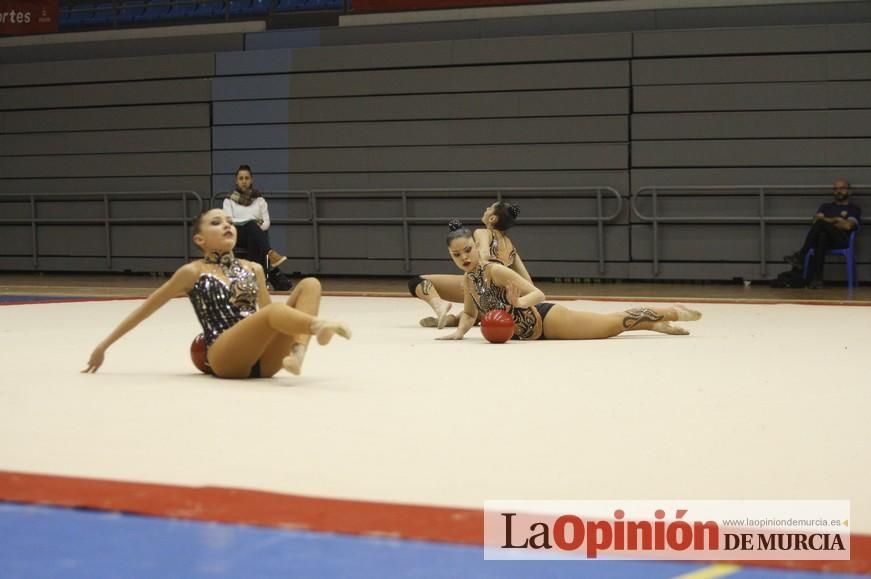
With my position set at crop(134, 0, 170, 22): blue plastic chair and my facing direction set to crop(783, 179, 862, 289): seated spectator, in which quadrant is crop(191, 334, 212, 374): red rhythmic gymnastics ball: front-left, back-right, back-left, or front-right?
front-right

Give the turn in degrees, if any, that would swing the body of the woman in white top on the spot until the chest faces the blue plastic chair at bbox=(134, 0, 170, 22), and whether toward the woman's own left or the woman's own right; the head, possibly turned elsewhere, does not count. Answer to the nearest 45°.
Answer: approximately 180°

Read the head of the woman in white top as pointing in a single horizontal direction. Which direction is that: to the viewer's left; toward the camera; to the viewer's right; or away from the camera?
toward the camera

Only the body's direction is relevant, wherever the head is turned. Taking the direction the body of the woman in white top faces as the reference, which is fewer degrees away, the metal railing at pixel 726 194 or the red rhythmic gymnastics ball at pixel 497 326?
the red rhythmic gymnastics ball

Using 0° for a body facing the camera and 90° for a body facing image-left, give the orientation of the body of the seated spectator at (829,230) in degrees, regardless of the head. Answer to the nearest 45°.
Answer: approximately 45°

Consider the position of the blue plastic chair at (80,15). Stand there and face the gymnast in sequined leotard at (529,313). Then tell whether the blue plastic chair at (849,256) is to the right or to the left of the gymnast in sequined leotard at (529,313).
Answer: left

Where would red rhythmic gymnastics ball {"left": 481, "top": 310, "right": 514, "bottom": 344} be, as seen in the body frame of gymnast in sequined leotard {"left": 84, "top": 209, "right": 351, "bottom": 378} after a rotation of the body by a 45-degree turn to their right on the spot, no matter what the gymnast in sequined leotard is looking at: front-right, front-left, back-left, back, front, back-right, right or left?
back-left

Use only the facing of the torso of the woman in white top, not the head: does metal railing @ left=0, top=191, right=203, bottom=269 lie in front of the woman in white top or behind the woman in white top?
behind

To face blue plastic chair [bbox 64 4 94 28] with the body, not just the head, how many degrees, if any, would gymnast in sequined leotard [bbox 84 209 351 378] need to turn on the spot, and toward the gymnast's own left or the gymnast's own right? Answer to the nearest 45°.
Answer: approximately 135° to the gymnast's own left

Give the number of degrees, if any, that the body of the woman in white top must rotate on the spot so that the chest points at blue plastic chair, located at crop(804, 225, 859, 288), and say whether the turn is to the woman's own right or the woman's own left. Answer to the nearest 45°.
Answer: approximately 90° to the woman's own left

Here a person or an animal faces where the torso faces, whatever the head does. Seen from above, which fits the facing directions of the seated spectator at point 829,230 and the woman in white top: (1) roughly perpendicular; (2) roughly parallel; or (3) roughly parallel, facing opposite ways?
roughly perpendicular

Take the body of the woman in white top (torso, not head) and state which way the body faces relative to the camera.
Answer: toward the camera

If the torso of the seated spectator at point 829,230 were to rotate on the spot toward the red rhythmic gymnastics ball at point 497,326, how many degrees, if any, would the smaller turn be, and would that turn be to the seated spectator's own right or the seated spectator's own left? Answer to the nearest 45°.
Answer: approximately 45° to the seated spectator's own left

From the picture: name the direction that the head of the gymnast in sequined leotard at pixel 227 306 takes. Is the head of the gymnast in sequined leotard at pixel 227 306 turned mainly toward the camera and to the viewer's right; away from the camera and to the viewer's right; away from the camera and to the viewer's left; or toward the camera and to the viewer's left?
toward the camera and to the viewer's right

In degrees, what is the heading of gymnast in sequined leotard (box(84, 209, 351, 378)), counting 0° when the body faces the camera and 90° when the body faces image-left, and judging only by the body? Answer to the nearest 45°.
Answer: approximately 315°

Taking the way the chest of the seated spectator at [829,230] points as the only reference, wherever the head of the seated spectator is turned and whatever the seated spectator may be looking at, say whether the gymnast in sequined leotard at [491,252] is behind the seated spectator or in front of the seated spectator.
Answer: in front

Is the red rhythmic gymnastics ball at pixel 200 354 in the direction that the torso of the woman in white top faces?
yes
